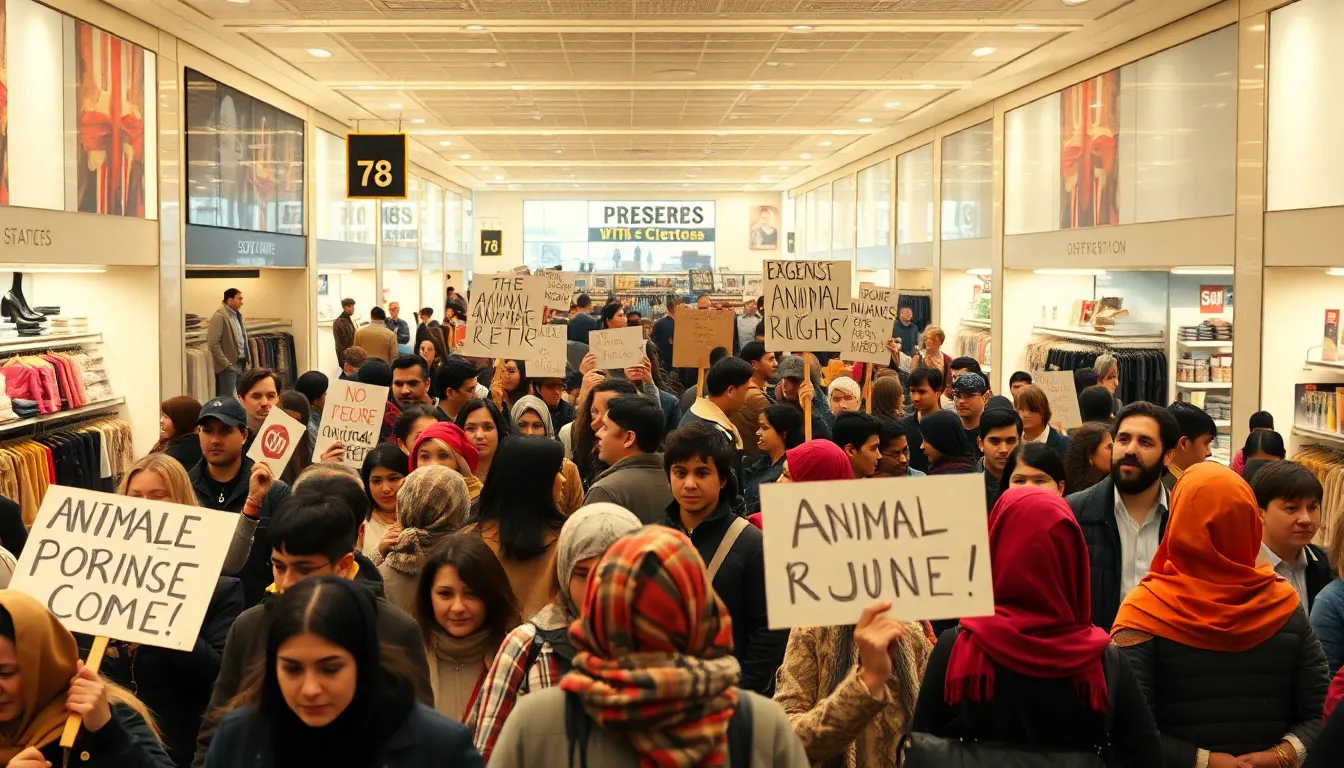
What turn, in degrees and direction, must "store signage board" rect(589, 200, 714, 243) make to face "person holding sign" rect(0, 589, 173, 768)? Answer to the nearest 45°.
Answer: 0° — it already faces them

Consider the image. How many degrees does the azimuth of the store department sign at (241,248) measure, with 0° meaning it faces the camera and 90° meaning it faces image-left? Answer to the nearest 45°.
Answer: approximately 315°

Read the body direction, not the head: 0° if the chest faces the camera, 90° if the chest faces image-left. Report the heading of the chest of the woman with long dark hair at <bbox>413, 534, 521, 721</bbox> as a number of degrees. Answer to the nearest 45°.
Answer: approximately 0°

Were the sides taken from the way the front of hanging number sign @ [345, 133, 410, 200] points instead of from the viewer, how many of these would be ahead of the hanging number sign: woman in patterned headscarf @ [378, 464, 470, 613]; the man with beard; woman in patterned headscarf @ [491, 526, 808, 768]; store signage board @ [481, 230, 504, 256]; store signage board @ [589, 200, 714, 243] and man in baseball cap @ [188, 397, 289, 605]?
4

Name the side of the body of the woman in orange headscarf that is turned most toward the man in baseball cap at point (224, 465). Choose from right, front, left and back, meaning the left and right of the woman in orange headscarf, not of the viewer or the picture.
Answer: left

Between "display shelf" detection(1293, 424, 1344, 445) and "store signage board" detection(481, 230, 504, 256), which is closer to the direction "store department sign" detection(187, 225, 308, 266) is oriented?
the display shelf

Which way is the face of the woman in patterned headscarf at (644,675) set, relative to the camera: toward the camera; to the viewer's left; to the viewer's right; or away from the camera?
away from the camera

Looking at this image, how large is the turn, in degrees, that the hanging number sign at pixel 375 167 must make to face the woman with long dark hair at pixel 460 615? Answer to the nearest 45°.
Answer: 0° — it already faces them

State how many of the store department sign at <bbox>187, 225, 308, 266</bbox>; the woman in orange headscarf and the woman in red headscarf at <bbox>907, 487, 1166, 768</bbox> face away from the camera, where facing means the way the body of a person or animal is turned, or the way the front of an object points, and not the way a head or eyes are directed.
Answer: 2

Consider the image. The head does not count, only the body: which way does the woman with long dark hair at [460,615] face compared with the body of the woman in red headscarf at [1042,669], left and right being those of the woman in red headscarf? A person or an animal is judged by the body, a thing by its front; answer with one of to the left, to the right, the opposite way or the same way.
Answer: the opposite way

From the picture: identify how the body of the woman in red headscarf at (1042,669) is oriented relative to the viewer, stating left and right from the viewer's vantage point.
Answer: facing away from the viewer

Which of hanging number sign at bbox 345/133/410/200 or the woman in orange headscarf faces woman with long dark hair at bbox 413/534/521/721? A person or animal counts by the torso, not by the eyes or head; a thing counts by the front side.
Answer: the hanging number sign

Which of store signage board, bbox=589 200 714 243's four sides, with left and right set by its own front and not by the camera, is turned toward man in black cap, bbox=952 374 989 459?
front

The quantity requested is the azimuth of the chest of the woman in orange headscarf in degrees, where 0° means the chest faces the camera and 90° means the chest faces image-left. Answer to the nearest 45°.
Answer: approximately 180°

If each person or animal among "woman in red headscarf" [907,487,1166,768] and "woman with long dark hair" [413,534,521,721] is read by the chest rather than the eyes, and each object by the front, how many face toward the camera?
1

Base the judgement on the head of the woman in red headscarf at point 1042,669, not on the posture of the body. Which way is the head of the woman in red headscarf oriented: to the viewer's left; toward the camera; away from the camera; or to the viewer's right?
away from the camera
